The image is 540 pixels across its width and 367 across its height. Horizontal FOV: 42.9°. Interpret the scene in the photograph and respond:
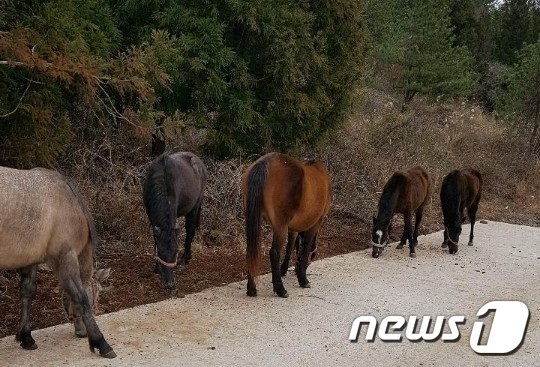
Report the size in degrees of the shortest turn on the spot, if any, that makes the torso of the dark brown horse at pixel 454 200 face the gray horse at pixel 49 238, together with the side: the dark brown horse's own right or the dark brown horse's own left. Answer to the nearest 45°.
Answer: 0° — it already faces it

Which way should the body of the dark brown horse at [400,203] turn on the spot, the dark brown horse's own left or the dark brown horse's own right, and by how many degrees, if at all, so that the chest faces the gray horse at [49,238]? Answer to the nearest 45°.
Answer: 0° — it already faces it

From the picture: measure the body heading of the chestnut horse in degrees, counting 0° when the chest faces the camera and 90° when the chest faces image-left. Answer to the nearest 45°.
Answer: approximately 225°

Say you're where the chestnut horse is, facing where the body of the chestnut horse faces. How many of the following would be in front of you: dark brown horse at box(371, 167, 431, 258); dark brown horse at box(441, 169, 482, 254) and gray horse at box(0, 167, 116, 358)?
2

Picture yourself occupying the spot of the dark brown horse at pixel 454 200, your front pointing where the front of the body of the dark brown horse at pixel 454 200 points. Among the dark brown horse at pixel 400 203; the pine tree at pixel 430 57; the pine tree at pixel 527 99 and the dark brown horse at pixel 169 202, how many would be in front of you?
2

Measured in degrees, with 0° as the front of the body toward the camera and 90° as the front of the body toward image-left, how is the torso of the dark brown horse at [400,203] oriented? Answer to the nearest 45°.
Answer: approximately 45°

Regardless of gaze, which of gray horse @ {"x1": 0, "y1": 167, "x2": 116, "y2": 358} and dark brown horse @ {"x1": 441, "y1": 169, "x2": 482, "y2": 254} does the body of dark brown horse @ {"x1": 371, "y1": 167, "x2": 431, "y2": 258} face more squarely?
the gray horse

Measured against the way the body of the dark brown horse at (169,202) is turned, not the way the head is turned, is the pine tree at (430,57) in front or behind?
behind

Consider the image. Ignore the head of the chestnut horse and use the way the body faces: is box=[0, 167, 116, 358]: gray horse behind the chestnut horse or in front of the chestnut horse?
behind
